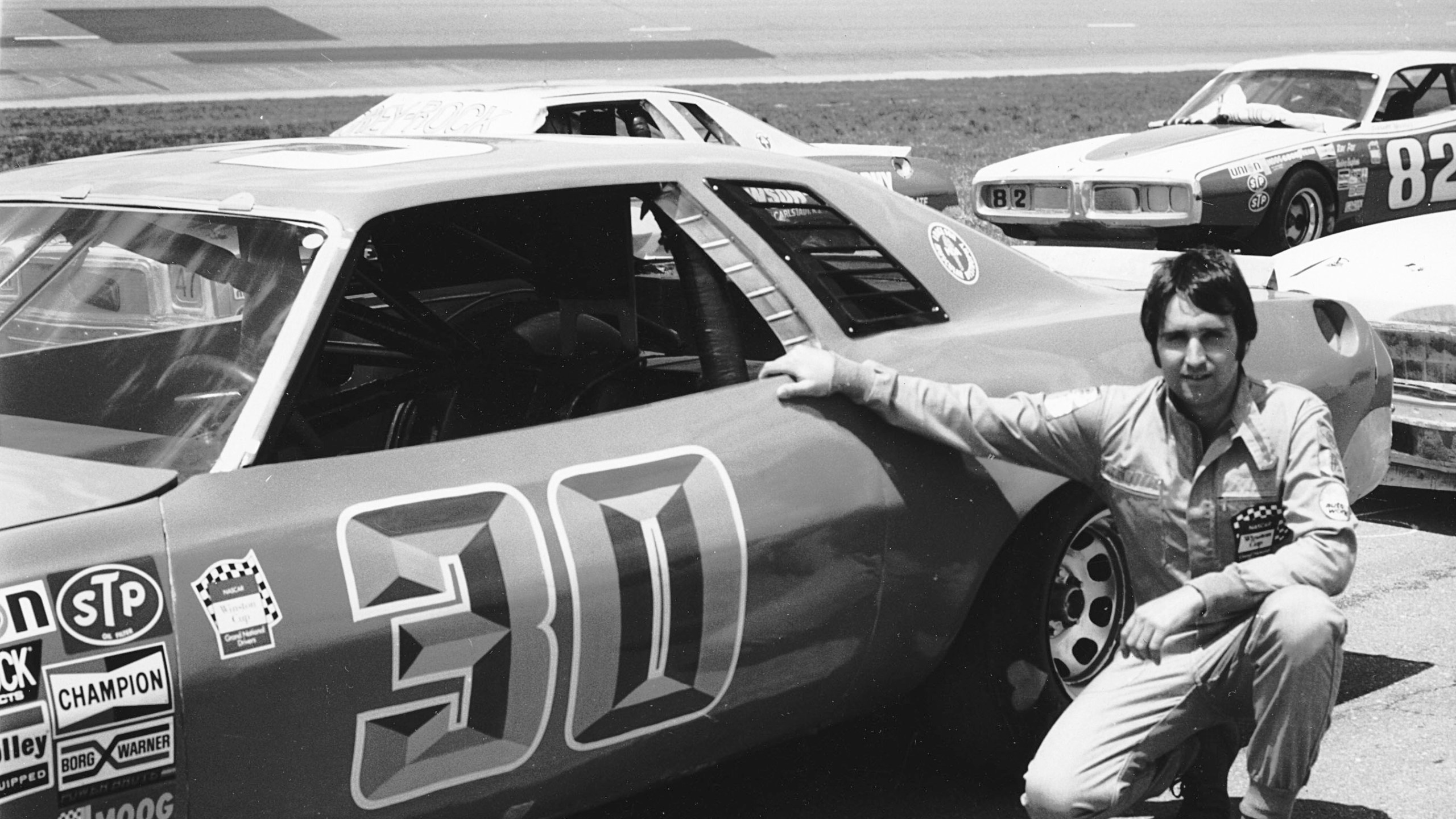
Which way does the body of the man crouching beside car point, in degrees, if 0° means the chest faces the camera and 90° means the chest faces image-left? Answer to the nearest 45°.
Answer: approximately 0°

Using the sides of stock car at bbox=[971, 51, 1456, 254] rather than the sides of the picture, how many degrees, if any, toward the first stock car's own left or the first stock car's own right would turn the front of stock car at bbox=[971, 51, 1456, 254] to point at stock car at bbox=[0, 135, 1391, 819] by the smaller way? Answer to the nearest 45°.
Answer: approximately 45° to the first stock car's own left

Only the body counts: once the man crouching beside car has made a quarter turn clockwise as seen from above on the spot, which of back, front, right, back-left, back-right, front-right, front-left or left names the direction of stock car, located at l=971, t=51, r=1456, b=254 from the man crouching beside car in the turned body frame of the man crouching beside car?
right

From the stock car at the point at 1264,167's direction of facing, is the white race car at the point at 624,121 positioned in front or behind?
in front

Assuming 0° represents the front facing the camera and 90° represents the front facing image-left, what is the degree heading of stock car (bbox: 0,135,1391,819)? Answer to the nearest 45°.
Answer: approximately 45°

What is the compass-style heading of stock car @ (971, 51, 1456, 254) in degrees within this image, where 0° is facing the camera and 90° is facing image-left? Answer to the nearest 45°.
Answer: approximately 45°

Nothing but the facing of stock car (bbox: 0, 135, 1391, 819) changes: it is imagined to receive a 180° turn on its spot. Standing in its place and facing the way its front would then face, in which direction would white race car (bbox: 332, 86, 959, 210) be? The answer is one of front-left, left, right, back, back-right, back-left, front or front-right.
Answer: front-left

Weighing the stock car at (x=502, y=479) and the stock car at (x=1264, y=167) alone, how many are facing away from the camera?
0
